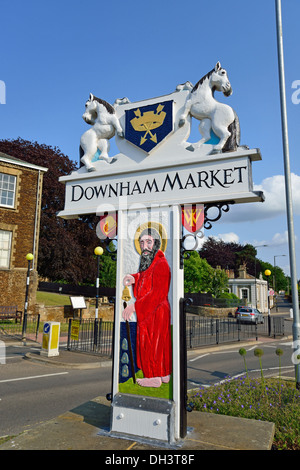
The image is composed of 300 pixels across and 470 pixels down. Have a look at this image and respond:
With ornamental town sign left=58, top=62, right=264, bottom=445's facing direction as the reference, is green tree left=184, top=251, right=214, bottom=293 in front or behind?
behind

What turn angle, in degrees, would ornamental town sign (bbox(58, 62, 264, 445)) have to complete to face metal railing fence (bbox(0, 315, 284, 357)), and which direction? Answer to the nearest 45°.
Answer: approximately 135° to its right

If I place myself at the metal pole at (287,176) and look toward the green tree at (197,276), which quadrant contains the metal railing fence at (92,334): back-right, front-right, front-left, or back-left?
front-left

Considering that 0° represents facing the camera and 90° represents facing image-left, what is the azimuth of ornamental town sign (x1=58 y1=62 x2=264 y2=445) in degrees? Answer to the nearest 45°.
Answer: approximately 45°

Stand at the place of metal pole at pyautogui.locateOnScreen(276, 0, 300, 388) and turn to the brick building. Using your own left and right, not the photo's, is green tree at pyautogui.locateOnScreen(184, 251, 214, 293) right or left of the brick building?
right
